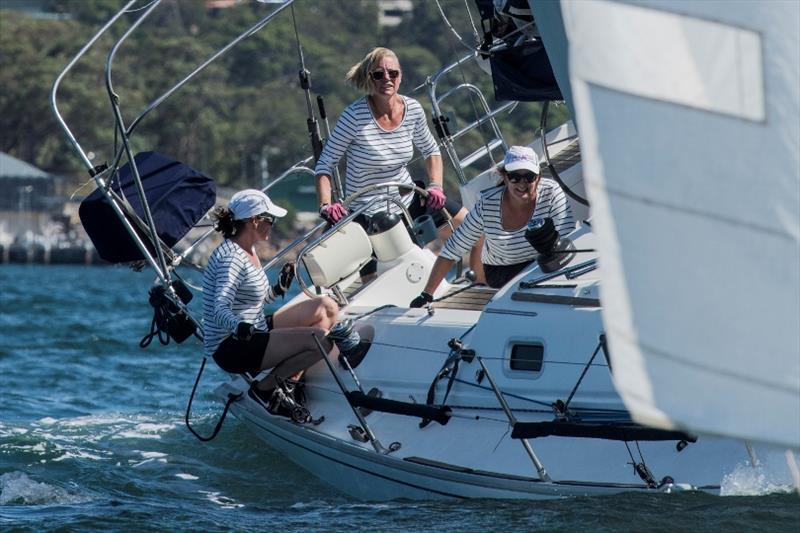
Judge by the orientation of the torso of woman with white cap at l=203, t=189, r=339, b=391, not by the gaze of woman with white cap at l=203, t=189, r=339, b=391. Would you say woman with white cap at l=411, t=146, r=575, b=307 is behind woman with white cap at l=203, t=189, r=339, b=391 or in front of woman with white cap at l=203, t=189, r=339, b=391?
in front

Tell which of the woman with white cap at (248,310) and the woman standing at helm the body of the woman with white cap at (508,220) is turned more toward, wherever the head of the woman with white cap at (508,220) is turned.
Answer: the woman with white cap

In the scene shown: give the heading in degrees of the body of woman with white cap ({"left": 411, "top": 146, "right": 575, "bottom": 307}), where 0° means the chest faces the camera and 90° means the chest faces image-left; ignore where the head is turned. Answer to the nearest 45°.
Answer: approximately 0°

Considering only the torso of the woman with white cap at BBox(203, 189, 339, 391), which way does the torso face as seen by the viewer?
to the viewer's right

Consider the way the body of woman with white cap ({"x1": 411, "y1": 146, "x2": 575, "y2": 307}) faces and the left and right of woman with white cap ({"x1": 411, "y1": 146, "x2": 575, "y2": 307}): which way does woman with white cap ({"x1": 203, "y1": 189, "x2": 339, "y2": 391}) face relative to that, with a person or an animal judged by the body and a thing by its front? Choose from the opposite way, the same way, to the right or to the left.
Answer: to the left

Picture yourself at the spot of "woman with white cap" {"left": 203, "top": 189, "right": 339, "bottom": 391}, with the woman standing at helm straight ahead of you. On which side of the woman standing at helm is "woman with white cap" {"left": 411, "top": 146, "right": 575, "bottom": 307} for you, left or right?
right

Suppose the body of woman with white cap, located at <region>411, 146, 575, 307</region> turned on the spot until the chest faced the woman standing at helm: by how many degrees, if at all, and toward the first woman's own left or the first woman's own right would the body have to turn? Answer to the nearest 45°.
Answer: approximately 135° to the first woman's own right

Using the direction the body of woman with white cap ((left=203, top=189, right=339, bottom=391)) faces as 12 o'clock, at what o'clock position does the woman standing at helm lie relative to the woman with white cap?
The woman standing at helm is roughly at 10 o'clock from the woman with white cap.
